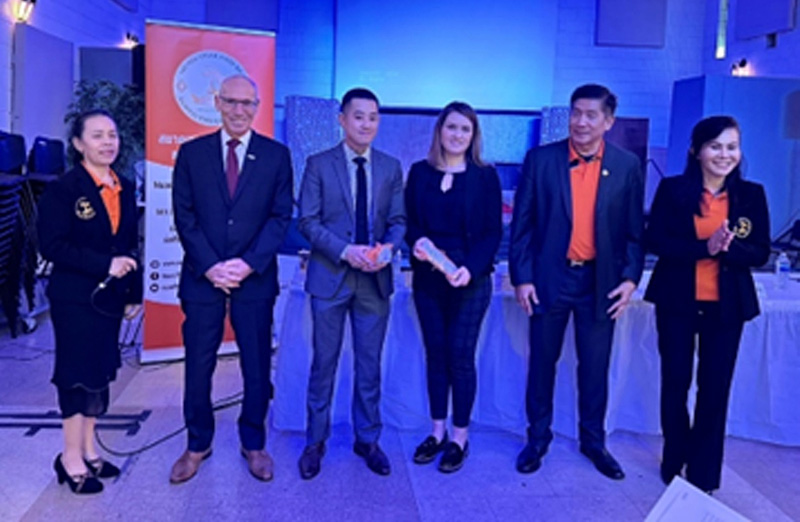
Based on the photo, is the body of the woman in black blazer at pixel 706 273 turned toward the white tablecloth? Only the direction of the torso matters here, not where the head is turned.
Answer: no

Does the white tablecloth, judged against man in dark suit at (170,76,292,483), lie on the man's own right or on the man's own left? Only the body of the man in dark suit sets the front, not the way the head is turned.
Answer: on the man's own left

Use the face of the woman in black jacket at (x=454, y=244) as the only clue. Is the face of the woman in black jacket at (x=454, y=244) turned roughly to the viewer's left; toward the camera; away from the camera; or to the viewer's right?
toward the camera

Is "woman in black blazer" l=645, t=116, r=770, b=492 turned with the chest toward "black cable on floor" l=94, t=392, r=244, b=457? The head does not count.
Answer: no

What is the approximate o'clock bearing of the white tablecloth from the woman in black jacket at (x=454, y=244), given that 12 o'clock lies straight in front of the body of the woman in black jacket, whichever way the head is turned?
The white tablecloth is roughly at 6 o'clock from the woman in black jacket.

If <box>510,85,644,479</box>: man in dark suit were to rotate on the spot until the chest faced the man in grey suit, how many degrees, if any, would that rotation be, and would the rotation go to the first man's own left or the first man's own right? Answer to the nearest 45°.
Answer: approximately 90° to the first man's own right

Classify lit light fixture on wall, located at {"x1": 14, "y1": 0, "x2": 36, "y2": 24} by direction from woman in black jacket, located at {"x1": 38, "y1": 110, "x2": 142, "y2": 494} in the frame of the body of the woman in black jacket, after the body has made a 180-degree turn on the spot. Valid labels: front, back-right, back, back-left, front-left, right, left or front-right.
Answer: front-right

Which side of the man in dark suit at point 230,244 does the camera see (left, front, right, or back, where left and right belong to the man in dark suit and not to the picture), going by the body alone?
front

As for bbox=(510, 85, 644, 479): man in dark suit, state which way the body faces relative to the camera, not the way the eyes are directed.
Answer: toward the camera

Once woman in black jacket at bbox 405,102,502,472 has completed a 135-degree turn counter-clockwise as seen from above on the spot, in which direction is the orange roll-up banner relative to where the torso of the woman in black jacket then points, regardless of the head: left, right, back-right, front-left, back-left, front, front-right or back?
back-left

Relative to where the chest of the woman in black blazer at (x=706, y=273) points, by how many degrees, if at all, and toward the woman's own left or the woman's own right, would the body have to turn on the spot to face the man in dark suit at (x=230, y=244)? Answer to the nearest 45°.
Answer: approximately 90° to the woman's own right

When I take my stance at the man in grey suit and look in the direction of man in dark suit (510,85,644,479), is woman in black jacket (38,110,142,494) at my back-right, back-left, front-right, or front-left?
back-right

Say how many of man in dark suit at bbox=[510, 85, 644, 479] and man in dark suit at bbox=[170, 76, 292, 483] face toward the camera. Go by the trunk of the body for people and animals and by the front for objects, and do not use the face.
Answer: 2

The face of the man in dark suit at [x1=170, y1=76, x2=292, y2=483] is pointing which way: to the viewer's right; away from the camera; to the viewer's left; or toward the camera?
toward the camera

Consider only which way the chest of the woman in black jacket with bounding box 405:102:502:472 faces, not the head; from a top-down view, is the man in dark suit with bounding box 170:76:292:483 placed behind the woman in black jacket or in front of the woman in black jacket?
in front

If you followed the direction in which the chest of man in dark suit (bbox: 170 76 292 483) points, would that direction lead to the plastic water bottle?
no

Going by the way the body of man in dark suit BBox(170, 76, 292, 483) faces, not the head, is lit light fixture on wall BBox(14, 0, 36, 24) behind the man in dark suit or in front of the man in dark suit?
behind

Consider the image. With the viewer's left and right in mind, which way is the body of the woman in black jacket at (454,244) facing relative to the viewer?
facing the viewer and to the left of the viewer

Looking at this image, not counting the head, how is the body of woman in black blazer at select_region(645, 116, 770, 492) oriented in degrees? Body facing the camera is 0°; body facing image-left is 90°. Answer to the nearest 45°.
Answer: approximately 0°
